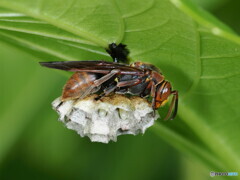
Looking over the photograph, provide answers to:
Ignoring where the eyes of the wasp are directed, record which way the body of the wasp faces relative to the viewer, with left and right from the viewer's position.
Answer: facing to the right of the viewer

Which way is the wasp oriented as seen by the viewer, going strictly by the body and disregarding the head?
to the viewer's right
